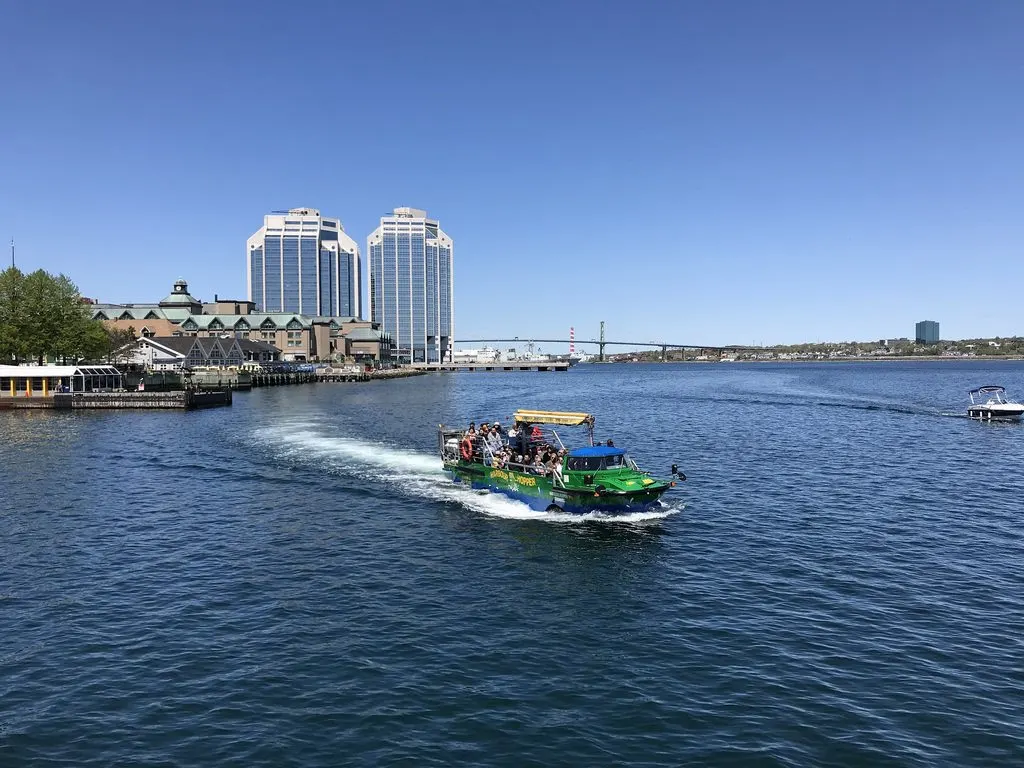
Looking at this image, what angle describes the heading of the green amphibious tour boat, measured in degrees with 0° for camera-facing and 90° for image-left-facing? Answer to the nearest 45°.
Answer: approximately 315°
